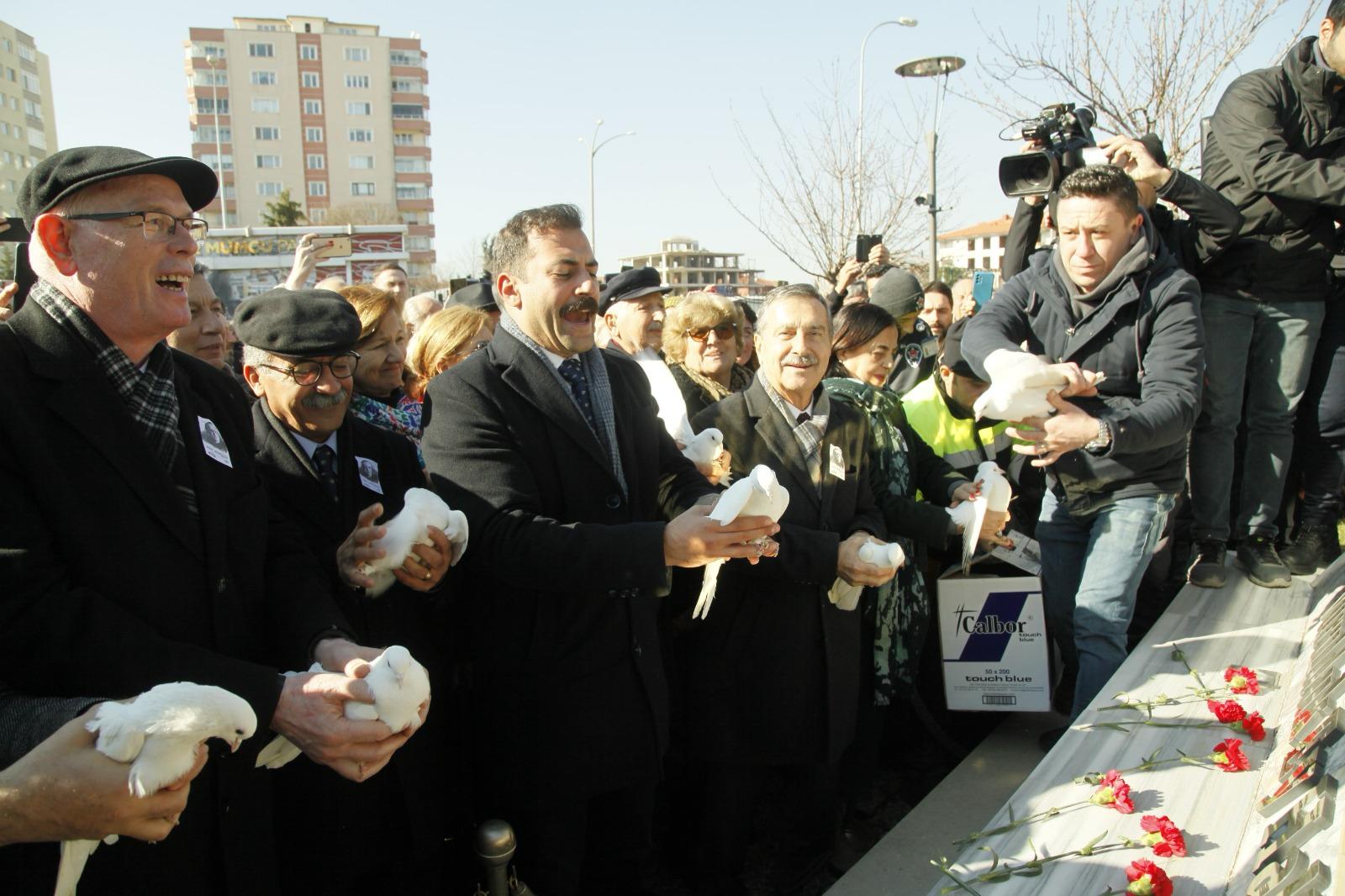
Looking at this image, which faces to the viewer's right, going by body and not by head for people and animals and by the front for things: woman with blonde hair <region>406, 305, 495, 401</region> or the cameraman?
the woman with blonde hair

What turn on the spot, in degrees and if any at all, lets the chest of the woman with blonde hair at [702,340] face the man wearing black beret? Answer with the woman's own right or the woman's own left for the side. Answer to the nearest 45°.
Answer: approximately 90° to the woman's own right

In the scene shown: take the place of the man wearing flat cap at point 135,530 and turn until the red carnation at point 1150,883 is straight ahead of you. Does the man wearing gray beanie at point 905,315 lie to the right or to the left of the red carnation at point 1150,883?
left

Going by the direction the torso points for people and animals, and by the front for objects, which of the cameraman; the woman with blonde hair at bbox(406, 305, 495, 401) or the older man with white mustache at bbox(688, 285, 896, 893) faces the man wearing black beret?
the cameraman

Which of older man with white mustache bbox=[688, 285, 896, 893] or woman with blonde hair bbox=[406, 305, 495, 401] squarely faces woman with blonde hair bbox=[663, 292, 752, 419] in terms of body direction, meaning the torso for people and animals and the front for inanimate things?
woman with blonde hair bbox=[406, 305, 495, 401]

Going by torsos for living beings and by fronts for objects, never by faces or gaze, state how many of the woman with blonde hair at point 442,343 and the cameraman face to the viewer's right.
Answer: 1

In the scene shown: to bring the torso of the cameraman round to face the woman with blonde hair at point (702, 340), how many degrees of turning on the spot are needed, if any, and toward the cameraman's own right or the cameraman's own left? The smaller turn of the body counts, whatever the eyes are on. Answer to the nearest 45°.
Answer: approximately 45° to the cameraman's own right

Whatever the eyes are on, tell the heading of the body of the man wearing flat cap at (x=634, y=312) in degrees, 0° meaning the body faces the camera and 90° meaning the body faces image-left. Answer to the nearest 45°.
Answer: approximately 315°

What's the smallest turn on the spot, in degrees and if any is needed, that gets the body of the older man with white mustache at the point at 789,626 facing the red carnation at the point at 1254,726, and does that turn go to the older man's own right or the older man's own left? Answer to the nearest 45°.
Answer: approximately 45° to the older man's own left

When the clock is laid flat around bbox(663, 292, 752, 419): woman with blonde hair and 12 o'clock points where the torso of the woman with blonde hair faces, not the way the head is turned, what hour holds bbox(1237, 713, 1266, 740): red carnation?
The red carnation is roughly at 12 o'clock from the woman with blonde hair.

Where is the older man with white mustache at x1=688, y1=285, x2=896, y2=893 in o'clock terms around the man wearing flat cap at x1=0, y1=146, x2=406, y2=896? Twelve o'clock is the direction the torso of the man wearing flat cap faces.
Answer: The older man with white mustache is roughly at 10 o'clock from the man wearing flat cap.
